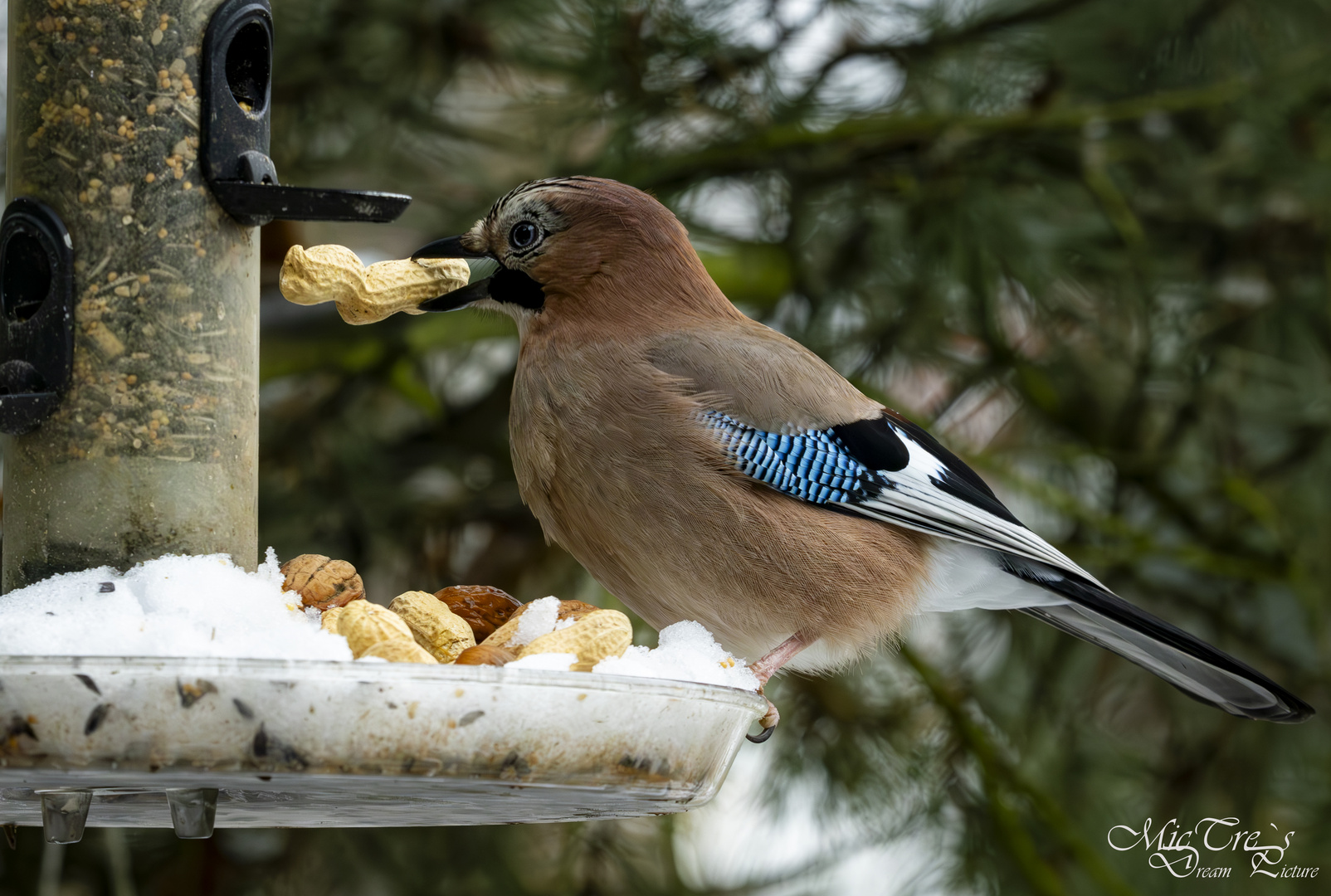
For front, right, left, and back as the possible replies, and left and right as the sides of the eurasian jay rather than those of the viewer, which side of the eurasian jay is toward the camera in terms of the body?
left

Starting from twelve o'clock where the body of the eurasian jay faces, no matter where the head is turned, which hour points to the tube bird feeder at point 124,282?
The tube bird feeder is roughly at 11 o'clock from the eurasian jay.
